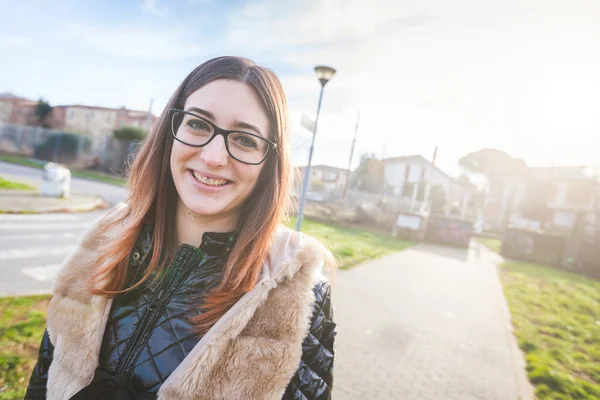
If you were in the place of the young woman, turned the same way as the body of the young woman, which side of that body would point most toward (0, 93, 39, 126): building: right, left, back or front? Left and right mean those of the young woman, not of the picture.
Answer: back

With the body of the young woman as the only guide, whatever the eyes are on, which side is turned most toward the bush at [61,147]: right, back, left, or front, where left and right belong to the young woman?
back

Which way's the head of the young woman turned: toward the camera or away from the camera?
toward the camera

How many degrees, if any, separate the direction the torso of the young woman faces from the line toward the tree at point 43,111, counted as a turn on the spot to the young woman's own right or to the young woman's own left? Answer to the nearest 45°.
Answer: approximately 180°

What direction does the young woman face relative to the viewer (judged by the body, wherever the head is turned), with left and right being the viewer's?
facing the viewer

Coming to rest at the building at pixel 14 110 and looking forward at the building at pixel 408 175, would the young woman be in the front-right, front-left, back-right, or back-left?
front-right

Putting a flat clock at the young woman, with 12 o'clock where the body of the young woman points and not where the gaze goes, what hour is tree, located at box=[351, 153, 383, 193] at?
The tree is roughly at 7 o'clock from the young woman.

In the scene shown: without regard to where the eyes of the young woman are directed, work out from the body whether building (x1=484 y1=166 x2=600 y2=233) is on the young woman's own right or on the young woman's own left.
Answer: on the young woman's own left

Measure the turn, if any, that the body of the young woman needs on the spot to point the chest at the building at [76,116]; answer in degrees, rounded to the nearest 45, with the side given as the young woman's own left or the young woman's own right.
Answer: approximately 180°
